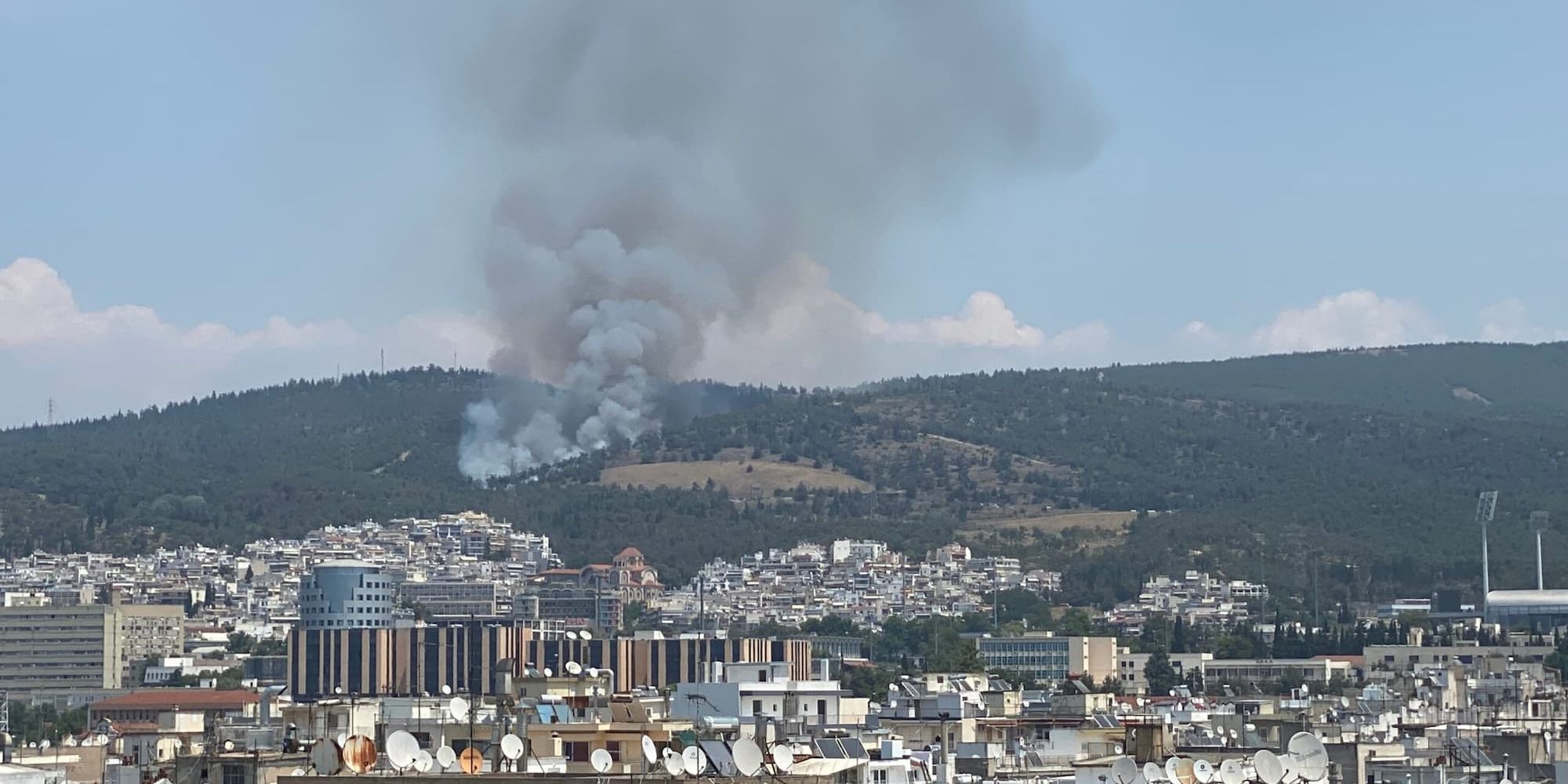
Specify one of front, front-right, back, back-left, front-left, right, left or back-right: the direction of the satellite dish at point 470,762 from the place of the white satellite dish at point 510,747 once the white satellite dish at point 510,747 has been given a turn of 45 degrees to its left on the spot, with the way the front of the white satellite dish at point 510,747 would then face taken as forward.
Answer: back

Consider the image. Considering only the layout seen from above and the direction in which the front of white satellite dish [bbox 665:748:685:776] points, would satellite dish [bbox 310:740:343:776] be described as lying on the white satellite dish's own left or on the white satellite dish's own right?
on the white satellite dish's own right

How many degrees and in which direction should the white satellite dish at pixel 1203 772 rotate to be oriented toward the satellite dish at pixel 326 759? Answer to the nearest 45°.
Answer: approximately 90° to its right

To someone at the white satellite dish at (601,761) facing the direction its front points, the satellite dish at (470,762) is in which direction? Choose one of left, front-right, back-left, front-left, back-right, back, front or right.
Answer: back-right

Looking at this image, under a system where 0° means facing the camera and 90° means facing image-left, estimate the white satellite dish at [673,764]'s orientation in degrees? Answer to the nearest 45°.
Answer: approximately 315°

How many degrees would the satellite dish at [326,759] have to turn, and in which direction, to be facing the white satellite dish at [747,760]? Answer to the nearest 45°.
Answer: approximately 135° to its left
